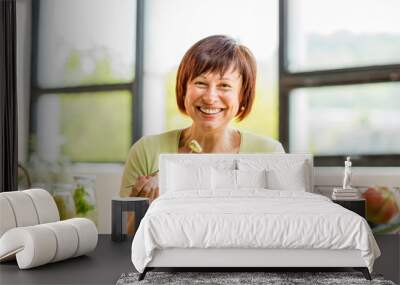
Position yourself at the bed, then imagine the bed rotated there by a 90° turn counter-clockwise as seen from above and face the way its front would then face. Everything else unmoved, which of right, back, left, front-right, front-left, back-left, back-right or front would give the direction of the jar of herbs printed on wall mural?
back-left

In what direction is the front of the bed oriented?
toward the camera
